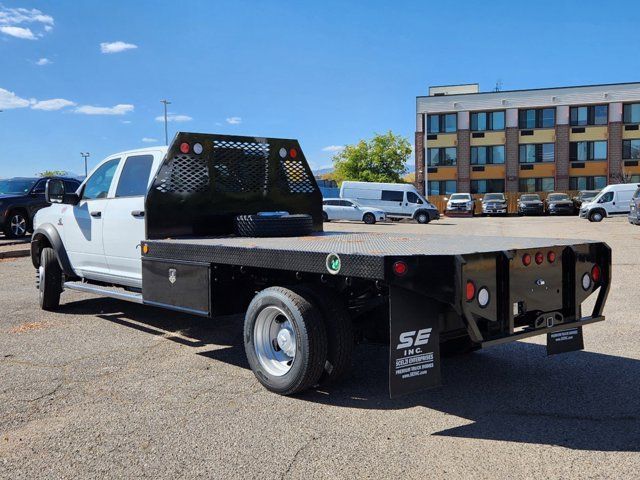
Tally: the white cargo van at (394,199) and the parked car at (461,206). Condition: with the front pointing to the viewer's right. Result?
1

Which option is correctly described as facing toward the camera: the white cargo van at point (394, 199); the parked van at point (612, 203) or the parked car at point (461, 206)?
the parked car at point (461, 206)

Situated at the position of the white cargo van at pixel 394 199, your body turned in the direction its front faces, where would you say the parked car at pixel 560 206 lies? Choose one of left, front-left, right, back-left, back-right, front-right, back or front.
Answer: front-left

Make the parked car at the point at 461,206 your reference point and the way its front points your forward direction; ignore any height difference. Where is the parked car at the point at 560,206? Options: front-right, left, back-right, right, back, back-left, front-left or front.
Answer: left

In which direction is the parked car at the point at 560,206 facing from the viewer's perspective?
toward the camera

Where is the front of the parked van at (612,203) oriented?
to the viewer's left

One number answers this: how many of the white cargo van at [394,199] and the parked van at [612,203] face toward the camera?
0

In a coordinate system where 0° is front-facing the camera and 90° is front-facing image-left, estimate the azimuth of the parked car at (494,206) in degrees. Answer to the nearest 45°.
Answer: approximately 0°

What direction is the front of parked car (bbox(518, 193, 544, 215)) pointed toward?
toward the camera

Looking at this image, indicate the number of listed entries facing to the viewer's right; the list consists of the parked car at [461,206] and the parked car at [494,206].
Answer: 0

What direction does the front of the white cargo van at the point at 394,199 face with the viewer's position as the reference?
facing to the right of the viewer

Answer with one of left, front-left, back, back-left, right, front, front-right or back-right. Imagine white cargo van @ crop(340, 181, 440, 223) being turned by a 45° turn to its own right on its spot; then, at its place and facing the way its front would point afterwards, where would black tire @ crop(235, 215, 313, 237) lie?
front-right

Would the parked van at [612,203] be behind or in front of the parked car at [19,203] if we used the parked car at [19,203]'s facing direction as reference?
behind
